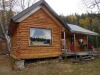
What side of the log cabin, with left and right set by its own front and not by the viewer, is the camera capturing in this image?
front
